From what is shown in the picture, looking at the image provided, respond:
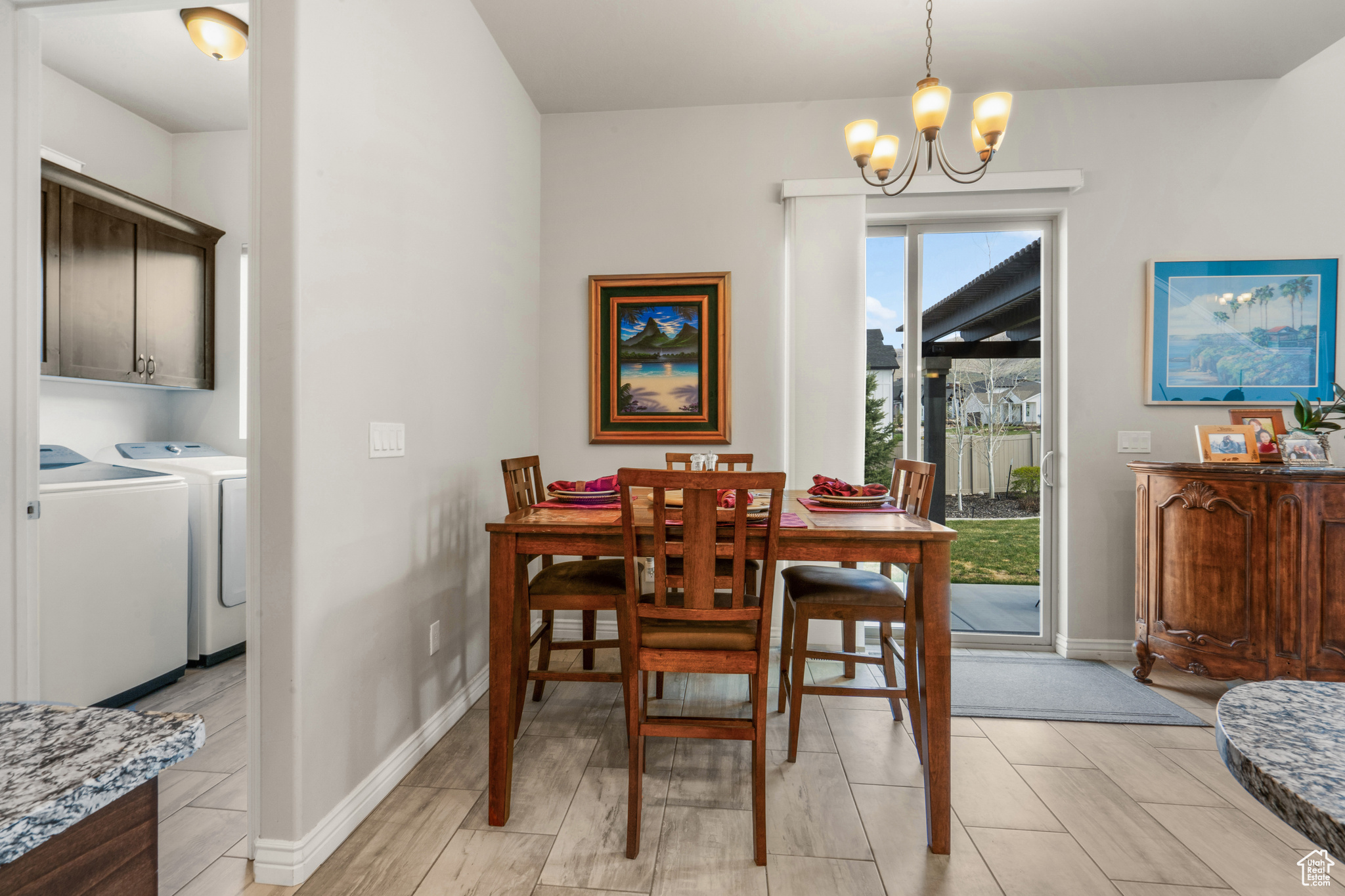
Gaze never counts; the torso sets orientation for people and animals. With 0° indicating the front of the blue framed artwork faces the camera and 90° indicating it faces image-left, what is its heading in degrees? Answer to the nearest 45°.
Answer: approximately 0°

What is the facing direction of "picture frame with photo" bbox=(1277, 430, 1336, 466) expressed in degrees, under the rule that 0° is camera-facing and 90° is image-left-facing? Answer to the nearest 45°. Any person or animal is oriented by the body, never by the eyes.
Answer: approximately 0°
